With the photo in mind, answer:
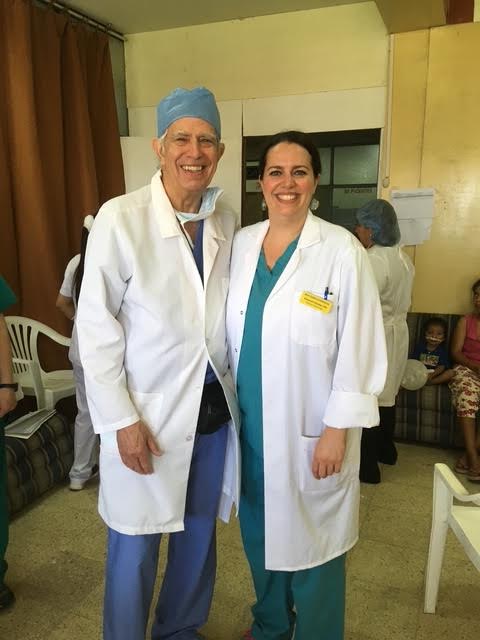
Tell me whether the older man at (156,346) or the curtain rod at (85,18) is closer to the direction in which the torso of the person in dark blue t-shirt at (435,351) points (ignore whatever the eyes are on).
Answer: the older man

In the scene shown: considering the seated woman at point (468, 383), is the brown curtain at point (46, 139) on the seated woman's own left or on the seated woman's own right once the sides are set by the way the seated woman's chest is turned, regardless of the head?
on the seated woman's own right

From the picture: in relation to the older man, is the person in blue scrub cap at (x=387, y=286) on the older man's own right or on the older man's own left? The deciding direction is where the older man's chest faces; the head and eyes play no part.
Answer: on the older man's own left

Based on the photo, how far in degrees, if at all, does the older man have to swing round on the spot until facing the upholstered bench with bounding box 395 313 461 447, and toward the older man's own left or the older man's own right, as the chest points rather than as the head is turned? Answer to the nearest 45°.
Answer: approximately 90° to the older man's own left

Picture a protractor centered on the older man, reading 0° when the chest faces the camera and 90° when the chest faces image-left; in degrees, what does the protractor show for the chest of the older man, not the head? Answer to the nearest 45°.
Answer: approximately 315°

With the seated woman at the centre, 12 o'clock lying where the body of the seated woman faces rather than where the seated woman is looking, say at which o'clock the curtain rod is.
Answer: The curtain rod is roughly at 3 o'clock from the seated woman.

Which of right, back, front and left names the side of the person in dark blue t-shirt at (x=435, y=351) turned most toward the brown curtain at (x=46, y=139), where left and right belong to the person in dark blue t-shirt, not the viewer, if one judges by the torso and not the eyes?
right

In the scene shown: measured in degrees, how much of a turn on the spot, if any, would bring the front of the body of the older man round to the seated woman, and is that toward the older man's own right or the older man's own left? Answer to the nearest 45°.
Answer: approximately 90° to the older man's own left

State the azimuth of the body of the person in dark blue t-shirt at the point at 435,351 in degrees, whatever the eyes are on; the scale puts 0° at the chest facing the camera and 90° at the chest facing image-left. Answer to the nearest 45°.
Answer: approximately 0°
